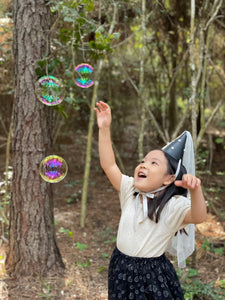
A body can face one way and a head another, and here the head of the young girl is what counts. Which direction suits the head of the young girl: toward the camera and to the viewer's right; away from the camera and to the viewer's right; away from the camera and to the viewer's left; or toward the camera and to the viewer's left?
toward the camera and to the viewer's left

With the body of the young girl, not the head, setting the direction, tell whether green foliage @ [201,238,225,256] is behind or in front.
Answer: behind

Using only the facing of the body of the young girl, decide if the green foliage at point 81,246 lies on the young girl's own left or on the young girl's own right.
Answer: on the young girl's own right

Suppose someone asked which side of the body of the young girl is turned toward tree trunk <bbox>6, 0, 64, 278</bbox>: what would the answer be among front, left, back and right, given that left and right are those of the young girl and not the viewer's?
right

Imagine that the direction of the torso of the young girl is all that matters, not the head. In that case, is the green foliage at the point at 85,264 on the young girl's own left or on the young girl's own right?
on the young girl's own right

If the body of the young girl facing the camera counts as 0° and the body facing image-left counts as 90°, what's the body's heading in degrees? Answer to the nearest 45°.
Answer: approximately 45°
